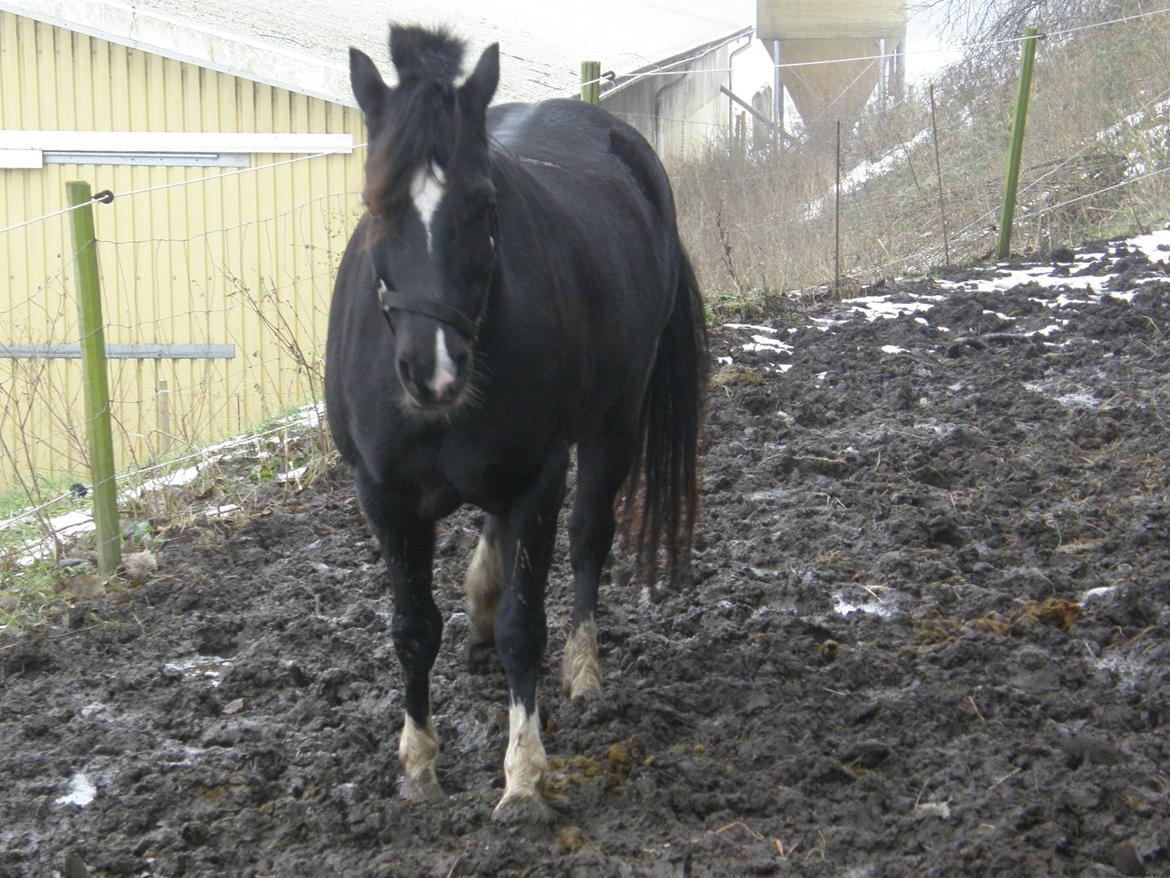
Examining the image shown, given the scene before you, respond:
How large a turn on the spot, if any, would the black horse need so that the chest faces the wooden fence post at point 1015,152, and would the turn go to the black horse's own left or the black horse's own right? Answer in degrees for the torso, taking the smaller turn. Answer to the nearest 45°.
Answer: approximately 180°

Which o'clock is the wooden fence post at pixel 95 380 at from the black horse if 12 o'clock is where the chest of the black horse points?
The wooden fence post is roughly at 3 o'clock from the black horse.

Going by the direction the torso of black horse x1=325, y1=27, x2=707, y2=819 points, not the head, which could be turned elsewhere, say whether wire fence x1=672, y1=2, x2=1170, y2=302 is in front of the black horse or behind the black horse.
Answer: behind

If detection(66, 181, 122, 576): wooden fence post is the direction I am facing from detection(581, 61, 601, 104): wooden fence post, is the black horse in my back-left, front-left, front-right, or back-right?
front-left

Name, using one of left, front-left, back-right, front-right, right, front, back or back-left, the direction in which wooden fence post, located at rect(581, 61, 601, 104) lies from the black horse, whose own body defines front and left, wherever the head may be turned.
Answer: back-right

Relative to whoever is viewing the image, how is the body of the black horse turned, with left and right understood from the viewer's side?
facing the viewer and to the left of the viewer
